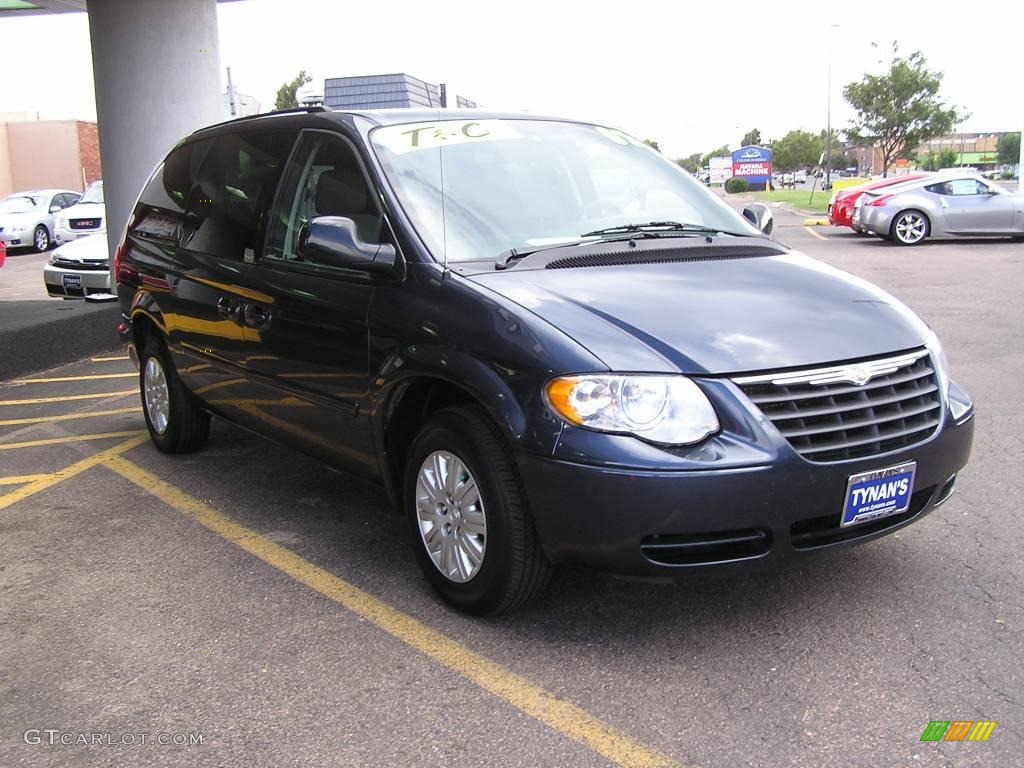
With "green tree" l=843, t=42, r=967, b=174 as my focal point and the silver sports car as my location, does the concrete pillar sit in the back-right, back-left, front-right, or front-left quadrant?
back-left

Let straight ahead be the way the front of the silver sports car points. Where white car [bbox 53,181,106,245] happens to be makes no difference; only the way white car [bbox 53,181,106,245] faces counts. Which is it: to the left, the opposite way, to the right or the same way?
to the right

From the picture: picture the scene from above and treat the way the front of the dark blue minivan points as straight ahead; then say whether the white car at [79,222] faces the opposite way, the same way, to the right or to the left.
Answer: to the right

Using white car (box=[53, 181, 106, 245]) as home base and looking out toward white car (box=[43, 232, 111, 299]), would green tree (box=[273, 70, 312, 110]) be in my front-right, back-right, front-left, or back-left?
back-left

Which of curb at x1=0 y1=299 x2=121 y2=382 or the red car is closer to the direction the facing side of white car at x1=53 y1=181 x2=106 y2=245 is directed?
the curb

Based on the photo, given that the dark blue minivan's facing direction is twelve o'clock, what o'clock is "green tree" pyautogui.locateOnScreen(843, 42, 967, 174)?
The green tree is roughly at 8 o'clock from the dark blue minivan.

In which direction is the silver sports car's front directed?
to the viewer's right

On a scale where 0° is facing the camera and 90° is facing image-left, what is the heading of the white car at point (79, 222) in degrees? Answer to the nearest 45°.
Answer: approximately 45°

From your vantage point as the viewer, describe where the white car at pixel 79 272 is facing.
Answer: facing the viewer and to the left of the viewer

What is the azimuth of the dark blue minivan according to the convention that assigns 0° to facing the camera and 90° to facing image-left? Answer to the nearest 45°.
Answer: approximately 315°

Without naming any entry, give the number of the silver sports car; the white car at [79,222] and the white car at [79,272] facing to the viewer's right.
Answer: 1
